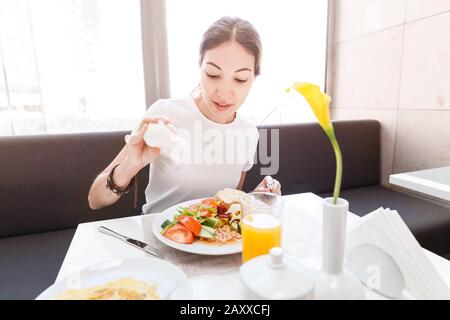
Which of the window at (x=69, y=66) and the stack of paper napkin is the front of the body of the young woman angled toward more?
the stack of paper napkin

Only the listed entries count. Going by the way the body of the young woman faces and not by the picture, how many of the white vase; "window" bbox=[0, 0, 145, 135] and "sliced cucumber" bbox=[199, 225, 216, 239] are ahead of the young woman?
2

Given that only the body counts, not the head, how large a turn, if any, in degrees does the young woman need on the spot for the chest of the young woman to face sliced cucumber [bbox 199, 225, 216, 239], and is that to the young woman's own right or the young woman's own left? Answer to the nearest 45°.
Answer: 0° — they already face it

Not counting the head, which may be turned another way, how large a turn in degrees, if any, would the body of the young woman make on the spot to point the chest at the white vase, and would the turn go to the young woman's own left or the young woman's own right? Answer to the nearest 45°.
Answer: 0° — they already face it

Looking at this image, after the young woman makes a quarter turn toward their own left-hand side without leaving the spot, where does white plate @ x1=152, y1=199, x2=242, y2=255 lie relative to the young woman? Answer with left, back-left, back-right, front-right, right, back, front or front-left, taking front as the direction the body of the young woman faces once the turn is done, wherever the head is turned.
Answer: right

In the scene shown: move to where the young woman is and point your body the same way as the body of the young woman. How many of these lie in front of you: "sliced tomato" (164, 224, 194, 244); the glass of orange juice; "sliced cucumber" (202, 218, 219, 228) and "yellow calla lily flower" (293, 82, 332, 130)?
4

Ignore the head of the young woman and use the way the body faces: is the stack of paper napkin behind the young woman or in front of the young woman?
in front

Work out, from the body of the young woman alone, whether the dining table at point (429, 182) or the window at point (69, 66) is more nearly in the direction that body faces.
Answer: the dining table

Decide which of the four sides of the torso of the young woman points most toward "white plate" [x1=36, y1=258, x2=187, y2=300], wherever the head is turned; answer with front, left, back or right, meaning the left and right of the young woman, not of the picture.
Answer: front

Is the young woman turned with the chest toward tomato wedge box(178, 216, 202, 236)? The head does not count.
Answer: yes

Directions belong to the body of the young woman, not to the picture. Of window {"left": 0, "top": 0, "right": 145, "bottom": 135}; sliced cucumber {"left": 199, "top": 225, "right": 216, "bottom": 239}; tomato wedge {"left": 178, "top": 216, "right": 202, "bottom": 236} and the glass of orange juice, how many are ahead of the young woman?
3

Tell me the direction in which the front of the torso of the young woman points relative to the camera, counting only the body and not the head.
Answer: toward the camera

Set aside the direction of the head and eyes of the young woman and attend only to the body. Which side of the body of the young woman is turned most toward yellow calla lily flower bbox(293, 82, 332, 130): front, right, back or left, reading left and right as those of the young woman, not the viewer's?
front

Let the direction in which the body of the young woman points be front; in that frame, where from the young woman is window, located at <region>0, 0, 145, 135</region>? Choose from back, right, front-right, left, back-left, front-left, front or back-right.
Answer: back-right
